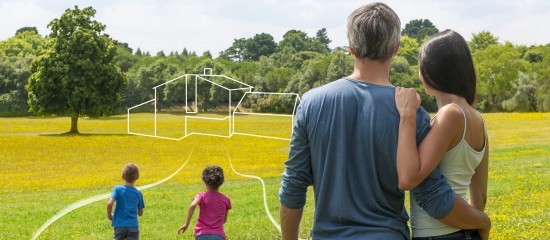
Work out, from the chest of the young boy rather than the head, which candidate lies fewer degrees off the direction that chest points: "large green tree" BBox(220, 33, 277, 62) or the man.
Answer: the large green tree

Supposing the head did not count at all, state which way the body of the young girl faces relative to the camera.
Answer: away from the camera

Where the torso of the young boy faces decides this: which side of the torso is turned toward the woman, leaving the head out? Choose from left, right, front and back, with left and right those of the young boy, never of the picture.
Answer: back

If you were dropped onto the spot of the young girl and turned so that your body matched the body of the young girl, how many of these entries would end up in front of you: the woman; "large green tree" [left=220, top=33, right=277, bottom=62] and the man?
1

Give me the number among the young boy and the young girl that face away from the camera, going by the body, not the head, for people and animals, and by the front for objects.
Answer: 2

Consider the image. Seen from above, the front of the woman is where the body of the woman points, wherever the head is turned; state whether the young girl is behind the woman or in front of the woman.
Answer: in front

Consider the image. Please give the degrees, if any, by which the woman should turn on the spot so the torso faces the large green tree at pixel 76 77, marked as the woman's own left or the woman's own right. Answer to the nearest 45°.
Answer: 0° — they already face it

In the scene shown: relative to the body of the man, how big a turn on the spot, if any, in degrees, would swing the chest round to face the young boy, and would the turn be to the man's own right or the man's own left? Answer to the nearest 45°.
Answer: approximately 45° to the man's own left

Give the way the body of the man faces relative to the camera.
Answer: away from the camera

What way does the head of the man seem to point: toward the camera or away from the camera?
away from the camera

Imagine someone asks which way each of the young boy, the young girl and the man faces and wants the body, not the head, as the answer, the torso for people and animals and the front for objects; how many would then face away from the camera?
3

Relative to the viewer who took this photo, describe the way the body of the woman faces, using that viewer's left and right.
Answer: facing away from the viewer and to the left of the viewer

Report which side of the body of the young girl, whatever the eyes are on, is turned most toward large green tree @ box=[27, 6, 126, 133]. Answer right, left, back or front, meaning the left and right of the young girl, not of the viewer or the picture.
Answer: front

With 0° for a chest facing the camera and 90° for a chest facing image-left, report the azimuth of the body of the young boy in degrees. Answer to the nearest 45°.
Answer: approximately 180°

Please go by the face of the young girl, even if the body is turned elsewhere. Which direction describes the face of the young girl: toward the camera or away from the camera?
away from the camera

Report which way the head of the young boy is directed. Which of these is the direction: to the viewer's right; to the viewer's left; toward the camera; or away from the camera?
away from the camera

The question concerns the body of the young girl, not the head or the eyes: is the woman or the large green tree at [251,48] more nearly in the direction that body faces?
the large green tree
